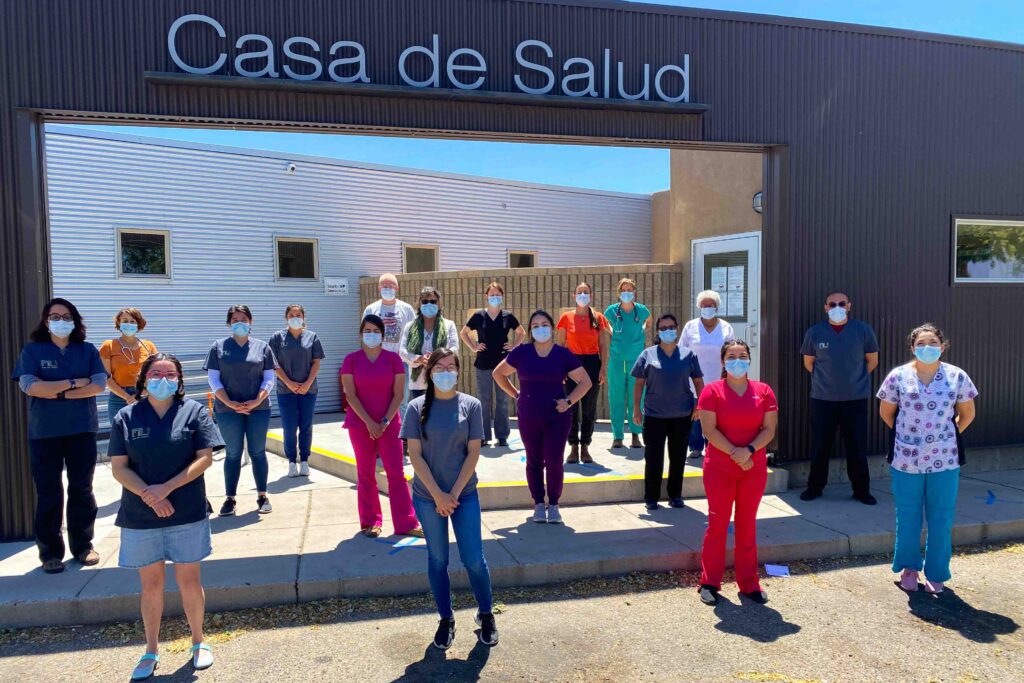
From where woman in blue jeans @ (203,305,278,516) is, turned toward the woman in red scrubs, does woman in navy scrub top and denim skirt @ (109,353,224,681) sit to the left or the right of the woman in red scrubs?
right

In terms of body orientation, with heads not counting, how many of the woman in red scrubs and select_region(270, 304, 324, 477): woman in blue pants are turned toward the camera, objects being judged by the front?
2

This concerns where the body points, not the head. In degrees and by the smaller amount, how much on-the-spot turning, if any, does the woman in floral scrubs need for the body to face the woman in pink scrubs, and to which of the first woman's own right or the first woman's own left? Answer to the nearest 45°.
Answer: approximately 90° to the first woman's own right

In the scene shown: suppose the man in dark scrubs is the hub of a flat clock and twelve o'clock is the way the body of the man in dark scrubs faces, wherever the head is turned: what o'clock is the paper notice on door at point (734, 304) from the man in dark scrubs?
The paper notice on door is roughly at 5 o'clock from the man in dark scrubs.

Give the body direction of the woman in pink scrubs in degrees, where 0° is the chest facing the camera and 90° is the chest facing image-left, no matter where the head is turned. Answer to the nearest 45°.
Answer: approximately 0°

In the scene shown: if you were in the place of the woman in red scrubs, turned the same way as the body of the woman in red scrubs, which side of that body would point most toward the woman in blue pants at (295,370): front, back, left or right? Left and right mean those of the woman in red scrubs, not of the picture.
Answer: right
